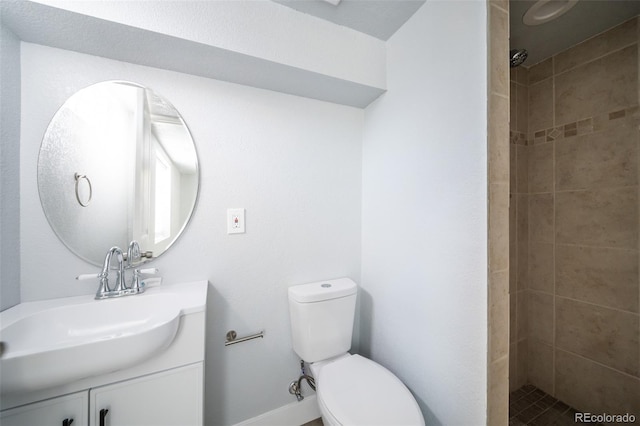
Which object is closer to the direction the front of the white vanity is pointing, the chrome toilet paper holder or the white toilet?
the white toilet

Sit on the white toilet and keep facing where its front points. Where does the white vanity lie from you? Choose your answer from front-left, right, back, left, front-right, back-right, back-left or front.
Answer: right

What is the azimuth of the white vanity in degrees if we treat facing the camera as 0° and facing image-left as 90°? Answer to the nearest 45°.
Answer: approximately 315°

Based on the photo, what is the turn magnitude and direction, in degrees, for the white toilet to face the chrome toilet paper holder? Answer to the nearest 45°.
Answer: approximately 135° to its right

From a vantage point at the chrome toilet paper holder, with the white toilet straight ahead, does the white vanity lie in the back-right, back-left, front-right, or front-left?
back-right

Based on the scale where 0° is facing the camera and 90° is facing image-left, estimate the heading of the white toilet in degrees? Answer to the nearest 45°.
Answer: approximately 315°

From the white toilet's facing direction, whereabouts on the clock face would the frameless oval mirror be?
The frameless oval mirror is roughly at 4 o'clock from the white toilet.

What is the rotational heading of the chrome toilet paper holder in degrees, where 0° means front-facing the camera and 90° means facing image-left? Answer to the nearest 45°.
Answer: approximately 315°
